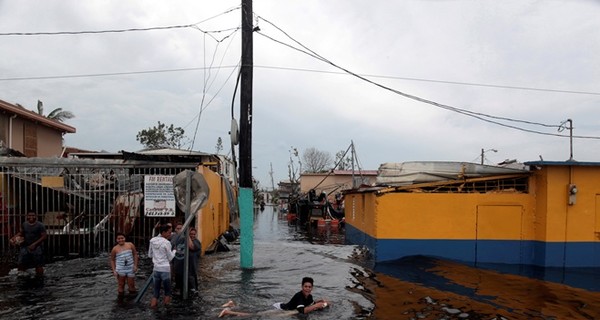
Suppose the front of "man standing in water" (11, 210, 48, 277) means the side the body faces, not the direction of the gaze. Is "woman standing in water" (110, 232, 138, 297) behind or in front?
in front

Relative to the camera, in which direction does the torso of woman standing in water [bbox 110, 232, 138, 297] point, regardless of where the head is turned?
toward the camera

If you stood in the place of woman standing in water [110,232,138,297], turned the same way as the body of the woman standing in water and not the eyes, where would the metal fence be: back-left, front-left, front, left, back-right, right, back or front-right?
back

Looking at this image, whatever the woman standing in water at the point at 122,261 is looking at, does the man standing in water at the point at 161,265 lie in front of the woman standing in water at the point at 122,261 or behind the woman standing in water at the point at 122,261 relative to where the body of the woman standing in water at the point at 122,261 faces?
in front

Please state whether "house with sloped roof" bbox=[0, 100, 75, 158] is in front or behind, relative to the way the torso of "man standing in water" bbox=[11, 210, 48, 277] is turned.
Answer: behind

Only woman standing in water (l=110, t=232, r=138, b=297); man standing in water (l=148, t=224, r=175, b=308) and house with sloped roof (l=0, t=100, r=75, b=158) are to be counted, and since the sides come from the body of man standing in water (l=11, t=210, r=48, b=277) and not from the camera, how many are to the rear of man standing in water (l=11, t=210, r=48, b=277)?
1

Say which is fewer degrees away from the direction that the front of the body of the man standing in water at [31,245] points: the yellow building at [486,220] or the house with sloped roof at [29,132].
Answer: the yellow building

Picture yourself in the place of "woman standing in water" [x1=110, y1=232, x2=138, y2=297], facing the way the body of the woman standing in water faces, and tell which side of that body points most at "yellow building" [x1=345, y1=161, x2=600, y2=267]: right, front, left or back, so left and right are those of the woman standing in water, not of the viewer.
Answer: left

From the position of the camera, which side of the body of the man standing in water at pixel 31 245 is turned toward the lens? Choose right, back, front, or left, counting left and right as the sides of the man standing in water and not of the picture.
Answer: front

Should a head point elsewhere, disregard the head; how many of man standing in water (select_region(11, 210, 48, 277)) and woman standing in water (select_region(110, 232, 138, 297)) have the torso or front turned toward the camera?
2
